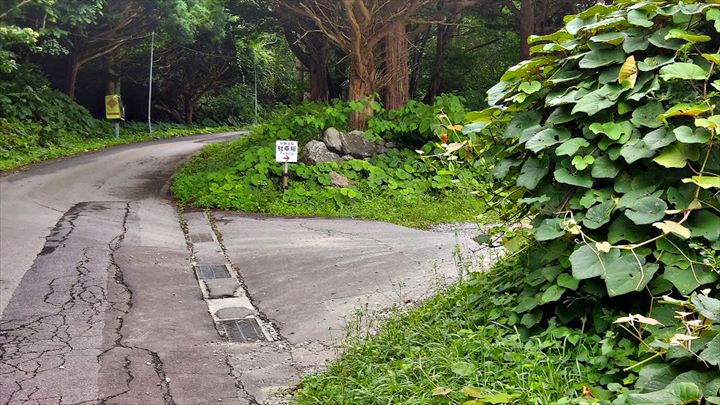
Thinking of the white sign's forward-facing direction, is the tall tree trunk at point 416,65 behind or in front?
behind

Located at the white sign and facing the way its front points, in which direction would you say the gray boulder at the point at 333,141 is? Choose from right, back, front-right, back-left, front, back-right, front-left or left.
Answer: back-left

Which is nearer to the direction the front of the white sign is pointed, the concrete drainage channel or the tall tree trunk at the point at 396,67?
the concrete drainage channel

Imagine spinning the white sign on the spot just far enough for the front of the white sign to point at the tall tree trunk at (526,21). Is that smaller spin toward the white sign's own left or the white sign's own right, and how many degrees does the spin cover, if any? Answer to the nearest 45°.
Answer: approximately 135° to the white sign's own left

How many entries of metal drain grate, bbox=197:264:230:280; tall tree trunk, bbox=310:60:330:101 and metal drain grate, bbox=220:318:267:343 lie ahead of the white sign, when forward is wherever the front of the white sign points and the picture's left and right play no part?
2

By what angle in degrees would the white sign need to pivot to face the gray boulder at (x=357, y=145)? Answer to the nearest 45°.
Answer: approximately 135° to its left

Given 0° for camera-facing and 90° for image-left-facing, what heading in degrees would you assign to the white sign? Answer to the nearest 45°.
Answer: approximately 0°

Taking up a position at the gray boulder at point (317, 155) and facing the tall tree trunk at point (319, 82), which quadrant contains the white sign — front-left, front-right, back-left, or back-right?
back-left

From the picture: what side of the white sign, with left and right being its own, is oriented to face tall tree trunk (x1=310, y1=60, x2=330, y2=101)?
back

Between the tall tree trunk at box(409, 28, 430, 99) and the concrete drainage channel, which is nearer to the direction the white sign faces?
the concrete drainage channel

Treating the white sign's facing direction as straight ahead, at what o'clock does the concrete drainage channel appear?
The concrete drainage channel is roughly at 12 o'clock from the white sign.

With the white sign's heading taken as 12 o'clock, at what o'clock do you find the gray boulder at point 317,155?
The gray boulder is roughly at 7 o'clock from the white sign.

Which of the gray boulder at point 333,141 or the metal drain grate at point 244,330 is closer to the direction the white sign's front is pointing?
the metal drain grate

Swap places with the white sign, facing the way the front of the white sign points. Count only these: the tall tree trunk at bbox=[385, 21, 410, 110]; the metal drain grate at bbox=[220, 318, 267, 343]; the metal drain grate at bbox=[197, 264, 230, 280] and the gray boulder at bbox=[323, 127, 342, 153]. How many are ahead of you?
2
